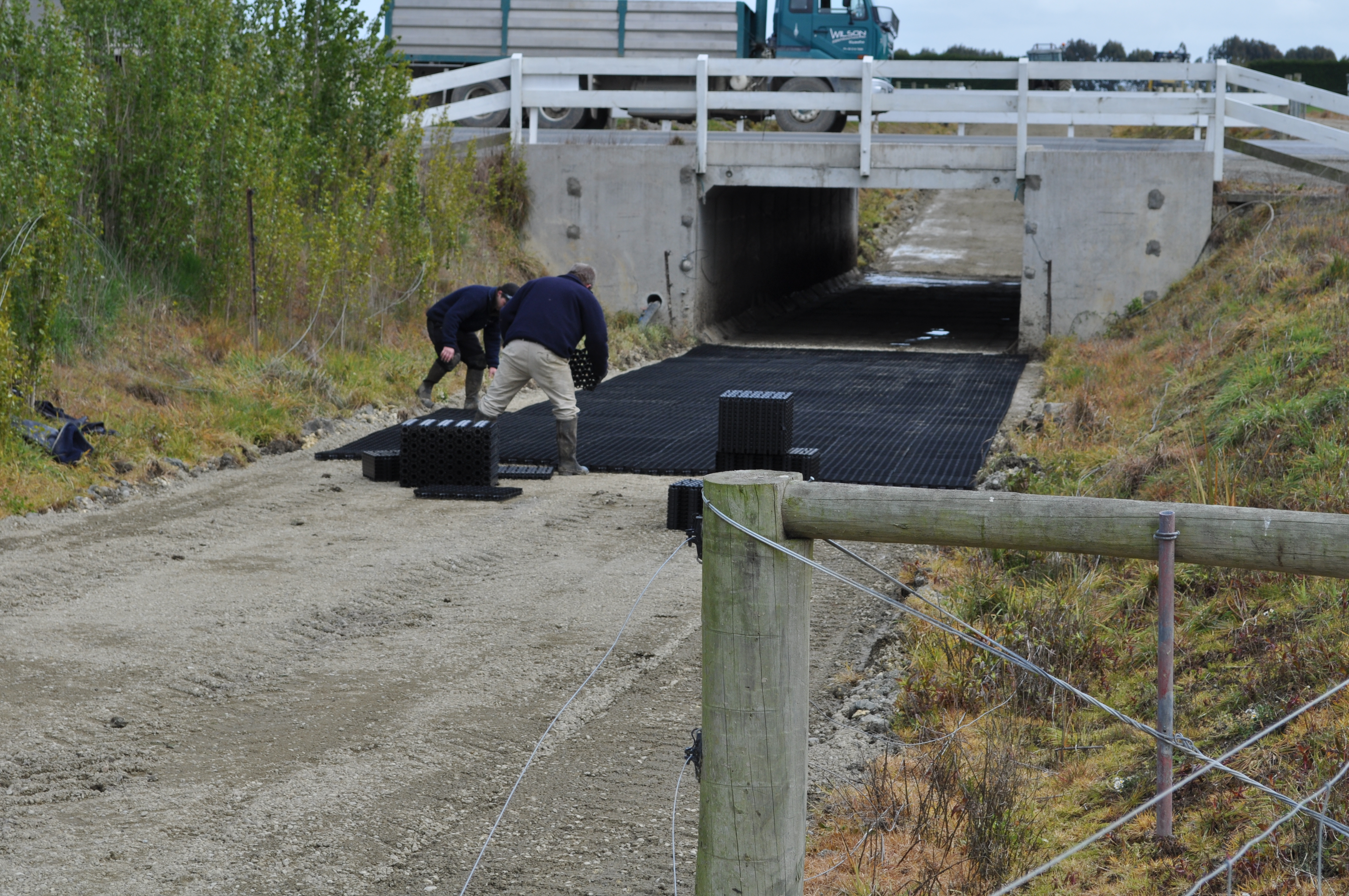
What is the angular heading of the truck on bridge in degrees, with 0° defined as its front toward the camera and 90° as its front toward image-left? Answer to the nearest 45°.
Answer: approximately 270°

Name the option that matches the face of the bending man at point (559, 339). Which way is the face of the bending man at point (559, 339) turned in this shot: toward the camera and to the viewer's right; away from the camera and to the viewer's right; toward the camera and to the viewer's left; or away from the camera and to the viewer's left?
away from the camera and to the viewer's right

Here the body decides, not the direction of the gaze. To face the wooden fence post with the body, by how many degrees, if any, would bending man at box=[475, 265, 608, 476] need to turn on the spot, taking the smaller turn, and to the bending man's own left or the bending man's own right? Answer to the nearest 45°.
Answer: approximately 135° to the bending man's own right

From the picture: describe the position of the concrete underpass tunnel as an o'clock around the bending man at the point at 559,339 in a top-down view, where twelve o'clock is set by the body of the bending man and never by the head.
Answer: The concrete underpass tunnel is roughly at 11 o'clock from the bending man.

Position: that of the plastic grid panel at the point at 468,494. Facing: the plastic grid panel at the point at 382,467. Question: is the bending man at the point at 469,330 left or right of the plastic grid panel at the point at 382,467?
right

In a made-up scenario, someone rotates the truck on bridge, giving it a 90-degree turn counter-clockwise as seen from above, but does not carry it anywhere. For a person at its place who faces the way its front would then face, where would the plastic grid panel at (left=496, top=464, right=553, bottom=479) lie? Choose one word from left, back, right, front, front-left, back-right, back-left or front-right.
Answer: back

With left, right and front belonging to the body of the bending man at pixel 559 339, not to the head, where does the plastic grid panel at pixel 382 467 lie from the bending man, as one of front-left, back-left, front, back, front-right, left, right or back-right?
back-left

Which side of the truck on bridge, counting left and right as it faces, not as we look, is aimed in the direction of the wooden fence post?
right

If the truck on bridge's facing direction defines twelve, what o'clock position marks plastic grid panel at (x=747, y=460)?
The plastic grid panel is roughly at 3 o'clock from the truck on bridge.

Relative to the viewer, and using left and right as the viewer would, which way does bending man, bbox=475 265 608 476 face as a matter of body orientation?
facing away from the viewer and to the right of the viewer

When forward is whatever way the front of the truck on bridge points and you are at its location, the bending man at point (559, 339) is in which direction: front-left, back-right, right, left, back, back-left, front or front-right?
right

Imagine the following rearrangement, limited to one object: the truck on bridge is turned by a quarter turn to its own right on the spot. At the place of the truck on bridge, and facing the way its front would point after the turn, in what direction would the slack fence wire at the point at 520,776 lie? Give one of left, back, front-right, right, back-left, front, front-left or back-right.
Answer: front

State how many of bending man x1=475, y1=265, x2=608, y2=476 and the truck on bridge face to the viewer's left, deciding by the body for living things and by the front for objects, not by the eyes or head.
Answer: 0

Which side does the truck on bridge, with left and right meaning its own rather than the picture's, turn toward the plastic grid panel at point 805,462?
right

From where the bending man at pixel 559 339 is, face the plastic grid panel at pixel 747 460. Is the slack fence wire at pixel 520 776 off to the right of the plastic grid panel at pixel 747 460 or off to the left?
right
